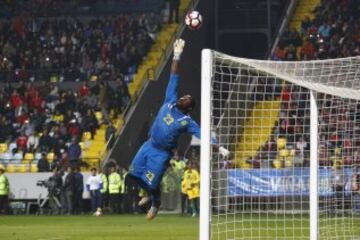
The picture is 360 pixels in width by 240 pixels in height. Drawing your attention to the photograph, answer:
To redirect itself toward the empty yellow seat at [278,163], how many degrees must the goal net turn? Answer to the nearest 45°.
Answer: approximately 45° to its right

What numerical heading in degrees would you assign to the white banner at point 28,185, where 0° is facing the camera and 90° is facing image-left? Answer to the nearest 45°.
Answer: approximately 0°

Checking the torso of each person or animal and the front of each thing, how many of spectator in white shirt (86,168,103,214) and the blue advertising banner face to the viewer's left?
0

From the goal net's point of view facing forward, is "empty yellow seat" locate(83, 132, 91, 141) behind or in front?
in front

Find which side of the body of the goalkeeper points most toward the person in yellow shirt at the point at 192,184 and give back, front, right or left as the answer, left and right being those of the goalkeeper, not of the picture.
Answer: back

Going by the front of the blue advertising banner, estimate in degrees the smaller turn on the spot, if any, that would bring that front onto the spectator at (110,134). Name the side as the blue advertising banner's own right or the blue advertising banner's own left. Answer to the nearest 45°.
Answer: approximately 135° to the blue advertising banner's own right
